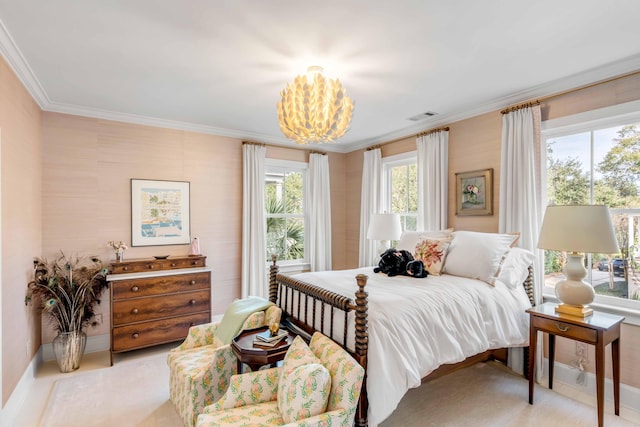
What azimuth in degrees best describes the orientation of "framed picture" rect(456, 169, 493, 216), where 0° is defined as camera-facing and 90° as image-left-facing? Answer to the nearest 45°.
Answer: approximately 45°

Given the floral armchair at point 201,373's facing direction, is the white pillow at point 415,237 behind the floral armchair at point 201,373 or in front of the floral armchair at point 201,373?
behind

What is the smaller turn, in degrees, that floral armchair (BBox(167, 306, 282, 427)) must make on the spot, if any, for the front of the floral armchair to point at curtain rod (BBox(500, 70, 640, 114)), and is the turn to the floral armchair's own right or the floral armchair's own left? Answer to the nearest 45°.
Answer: approximately 135° to the floral armchair's own left

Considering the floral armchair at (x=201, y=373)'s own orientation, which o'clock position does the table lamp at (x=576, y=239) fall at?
The table lamp is roughly at 8 o'clock from the floral armchair.

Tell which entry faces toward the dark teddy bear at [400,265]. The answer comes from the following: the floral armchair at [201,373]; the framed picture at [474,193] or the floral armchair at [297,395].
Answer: the framed picture

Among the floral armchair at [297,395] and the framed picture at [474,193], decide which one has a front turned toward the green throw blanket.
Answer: the framed picture

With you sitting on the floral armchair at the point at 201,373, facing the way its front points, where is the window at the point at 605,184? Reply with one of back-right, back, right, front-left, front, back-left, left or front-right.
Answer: back-left

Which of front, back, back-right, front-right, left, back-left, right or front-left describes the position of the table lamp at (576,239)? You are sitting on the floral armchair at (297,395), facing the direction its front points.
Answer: back-left

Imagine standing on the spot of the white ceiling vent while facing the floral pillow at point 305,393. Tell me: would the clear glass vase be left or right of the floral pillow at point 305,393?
right

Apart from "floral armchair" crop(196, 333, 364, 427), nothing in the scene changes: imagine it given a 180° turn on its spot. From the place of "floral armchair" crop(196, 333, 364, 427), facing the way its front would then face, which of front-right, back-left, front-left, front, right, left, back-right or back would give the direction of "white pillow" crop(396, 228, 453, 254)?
front

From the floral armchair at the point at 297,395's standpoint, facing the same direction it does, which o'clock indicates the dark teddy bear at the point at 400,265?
The dark teddy bear is roughly at 6 o'clock from the floral armchair.
